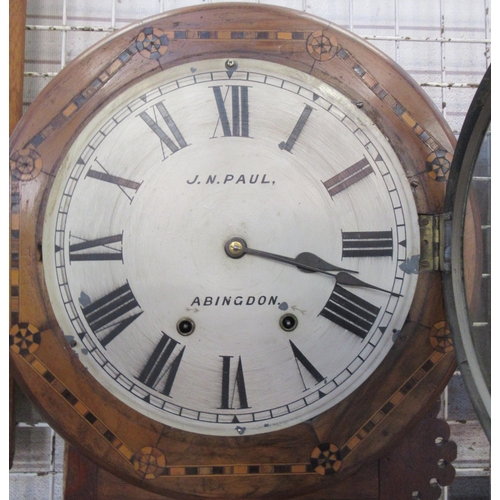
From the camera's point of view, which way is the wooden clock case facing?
toward the camera
